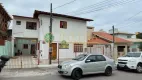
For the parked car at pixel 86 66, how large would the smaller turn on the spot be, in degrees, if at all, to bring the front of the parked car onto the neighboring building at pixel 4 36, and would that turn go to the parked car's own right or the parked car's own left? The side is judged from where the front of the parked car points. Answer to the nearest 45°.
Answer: approximately 90° to the parked car's own right

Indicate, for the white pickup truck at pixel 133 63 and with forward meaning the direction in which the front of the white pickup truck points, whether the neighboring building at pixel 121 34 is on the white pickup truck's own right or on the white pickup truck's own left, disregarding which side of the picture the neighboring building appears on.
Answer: on the white pickup truck's own right

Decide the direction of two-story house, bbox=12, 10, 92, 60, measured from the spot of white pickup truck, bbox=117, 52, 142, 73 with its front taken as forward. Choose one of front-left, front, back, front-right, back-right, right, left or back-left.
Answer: right

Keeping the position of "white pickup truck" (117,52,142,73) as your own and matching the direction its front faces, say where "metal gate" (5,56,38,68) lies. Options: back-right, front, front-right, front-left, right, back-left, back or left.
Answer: front-right

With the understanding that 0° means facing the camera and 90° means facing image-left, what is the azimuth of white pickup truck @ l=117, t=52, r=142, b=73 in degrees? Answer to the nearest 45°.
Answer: approximately 45°

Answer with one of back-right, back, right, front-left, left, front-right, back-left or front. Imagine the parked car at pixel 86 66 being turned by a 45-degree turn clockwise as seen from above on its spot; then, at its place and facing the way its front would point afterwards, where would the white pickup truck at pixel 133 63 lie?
back-right

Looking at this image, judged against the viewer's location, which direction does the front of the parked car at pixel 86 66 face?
facing the viewer and to the left of the viewer
